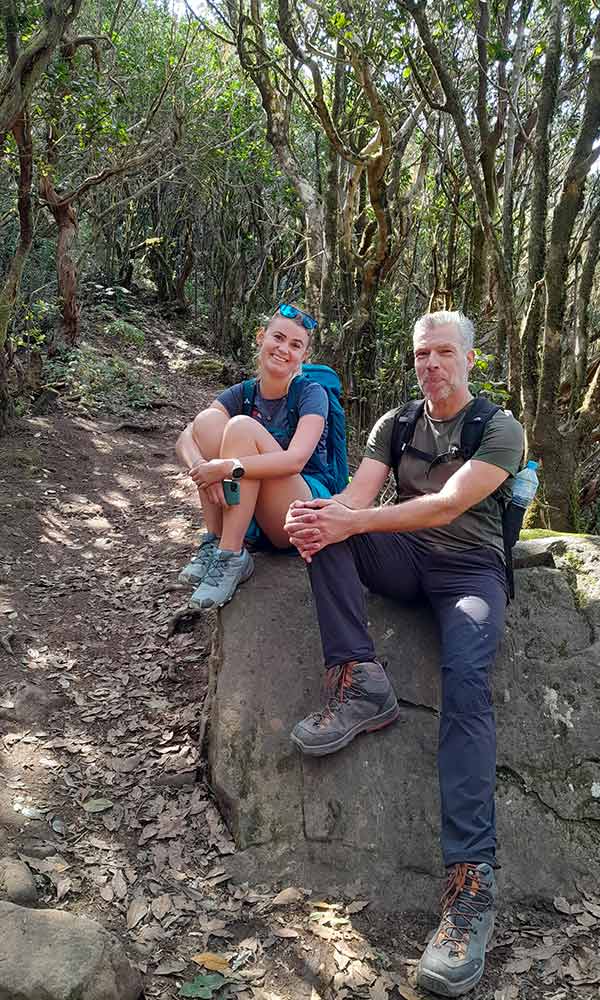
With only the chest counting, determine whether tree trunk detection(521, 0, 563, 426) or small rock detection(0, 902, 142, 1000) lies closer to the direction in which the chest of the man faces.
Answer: the small rock

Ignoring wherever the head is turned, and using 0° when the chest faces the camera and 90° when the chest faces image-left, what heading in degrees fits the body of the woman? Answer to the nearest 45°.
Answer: approximately 45°

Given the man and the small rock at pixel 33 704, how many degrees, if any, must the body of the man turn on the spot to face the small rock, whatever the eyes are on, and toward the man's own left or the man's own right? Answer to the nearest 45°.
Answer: approximately 45° to the man's own right

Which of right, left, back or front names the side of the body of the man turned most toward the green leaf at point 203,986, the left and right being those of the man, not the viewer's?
front

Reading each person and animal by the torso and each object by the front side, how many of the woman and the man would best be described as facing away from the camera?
0

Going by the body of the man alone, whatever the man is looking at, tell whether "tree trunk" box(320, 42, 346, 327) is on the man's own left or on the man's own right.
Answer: on the man's own right

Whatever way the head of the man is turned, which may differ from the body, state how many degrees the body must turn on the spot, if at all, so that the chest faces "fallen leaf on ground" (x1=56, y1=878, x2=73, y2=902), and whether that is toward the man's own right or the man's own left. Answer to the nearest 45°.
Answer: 0° — they already face it

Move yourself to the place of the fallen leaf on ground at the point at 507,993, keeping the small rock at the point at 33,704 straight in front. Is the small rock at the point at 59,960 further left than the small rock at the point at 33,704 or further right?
left

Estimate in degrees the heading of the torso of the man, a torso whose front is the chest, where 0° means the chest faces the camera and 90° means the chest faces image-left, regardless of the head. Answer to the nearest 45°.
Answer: approximately 45°

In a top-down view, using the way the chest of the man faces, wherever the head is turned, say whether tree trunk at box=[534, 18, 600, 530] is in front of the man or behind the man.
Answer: behind

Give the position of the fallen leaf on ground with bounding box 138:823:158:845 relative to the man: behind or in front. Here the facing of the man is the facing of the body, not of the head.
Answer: in front
